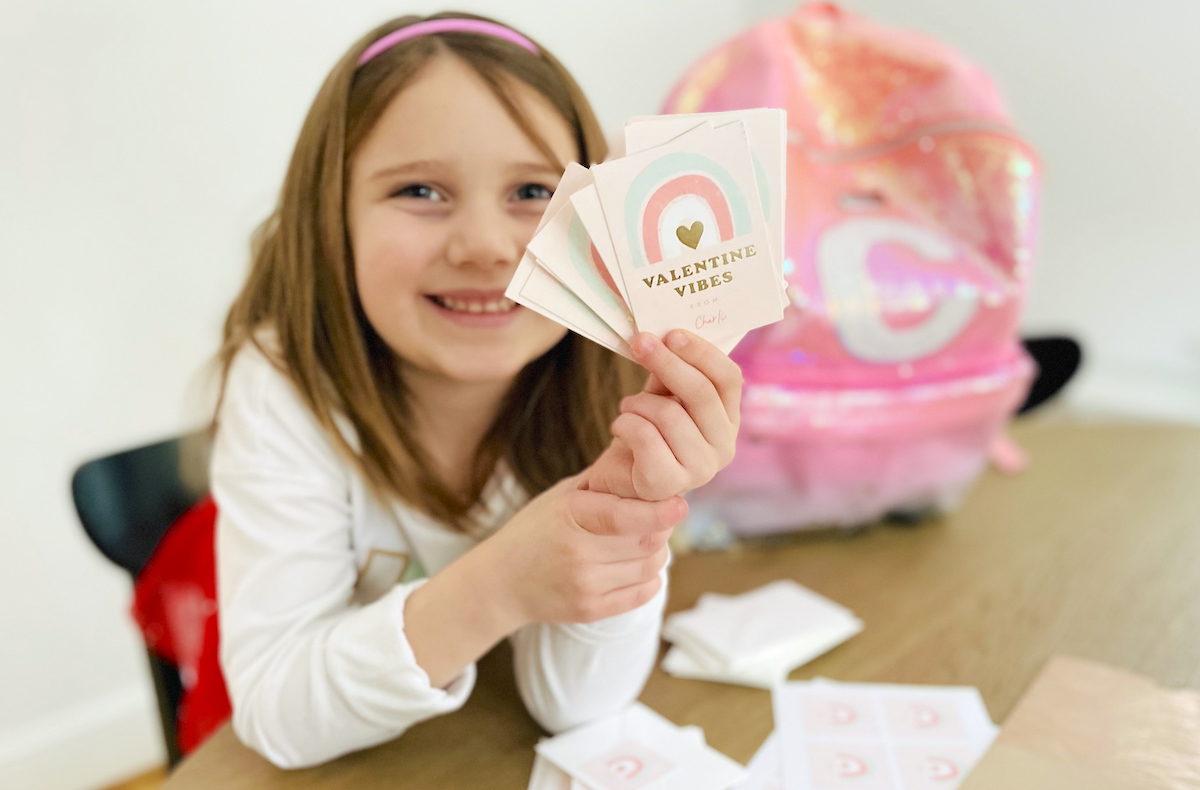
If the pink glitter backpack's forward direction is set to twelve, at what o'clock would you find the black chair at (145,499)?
The black chair is roughly at 2 o'clock from the pink glitter backpack.

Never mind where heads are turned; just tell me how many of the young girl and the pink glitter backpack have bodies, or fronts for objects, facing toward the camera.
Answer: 2

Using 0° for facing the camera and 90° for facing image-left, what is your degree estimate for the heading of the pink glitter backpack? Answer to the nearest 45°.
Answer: approximately 0°
